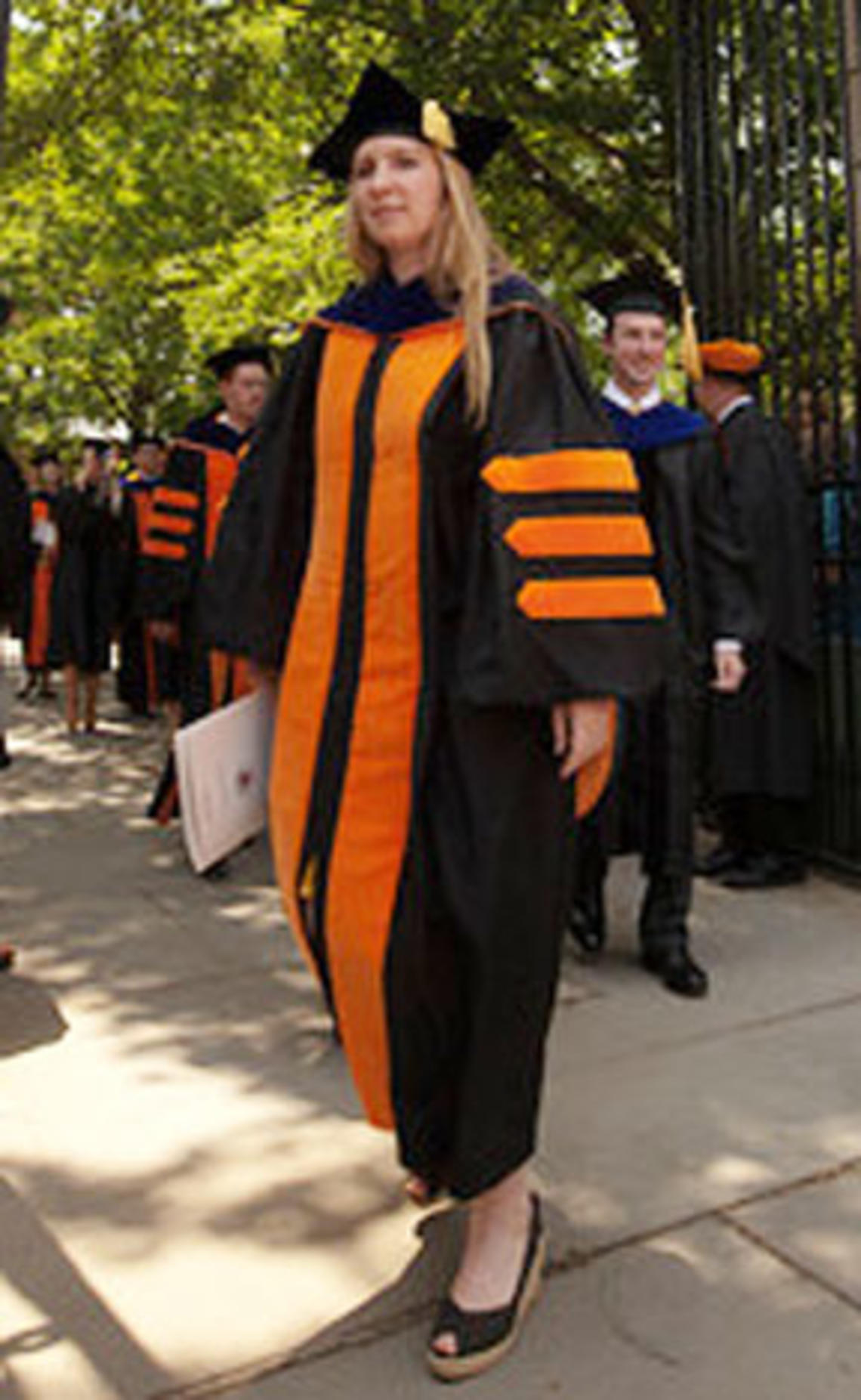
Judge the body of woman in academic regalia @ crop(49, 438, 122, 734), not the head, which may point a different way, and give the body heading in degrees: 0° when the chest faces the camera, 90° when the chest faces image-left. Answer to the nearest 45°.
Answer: approximately 0°

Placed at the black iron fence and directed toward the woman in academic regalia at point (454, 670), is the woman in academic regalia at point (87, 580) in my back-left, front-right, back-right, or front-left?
back-right

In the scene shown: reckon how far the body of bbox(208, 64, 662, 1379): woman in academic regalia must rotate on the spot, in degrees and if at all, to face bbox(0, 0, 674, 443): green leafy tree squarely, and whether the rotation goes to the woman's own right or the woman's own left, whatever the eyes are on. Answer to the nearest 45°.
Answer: approximately 135° to the woman's own right

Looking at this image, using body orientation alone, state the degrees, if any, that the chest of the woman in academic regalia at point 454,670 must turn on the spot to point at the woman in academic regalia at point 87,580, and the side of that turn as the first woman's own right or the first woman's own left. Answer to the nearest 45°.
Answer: approximately 135° to the first woman's own right

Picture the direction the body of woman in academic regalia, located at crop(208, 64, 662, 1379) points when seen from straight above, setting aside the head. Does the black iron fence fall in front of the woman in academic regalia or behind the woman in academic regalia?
behind
